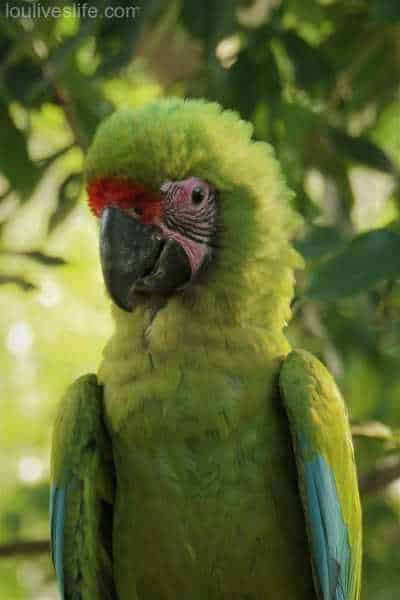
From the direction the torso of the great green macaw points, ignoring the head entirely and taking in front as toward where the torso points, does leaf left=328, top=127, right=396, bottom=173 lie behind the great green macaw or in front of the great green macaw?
behind

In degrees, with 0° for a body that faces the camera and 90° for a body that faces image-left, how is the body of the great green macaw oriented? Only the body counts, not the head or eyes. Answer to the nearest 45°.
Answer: approximately 0°
